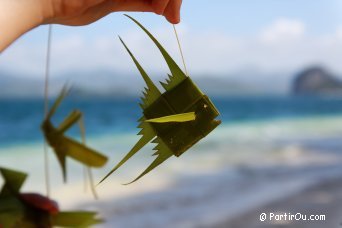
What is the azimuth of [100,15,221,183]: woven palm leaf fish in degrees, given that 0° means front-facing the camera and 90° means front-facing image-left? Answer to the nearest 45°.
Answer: approximately 270°

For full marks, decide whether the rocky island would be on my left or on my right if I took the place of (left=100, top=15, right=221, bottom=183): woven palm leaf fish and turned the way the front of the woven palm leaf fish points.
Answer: on my left
